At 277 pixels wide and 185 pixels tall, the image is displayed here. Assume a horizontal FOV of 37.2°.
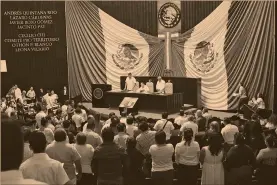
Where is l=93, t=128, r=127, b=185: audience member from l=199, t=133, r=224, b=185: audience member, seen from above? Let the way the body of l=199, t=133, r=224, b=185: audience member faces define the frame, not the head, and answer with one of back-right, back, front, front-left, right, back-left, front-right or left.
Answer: back-left

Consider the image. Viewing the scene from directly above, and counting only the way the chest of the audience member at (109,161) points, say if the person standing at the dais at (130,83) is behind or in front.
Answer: in front

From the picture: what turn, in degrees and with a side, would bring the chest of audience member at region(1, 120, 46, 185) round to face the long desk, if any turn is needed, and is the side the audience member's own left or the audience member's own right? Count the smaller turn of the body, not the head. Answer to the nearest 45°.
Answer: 0° — they already face it

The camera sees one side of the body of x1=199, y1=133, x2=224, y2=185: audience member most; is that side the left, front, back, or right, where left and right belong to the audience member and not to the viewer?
back

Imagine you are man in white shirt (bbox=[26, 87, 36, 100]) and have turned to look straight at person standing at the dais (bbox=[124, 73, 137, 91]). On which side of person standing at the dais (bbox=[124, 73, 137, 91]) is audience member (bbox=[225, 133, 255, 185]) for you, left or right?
right

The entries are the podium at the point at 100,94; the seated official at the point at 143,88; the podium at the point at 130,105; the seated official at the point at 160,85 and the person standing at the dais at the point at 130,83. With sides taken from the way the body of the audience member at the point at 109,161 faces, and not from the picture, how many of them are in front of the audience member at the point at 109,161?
5

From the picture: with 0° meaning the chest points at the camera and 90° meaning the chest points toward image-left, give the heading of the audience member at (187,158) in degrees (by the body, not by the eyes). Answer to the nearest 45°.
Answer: approximately 180°

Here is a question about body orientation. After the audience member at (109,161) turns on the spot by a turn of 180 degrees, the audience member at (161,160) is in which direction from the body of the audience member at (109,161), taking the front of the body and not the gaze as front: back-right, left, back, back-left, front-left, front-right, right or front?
back-left

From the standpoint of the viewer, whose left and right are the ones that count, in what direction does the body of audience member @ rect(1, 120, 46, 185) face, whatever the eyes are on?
facing away from the viewer

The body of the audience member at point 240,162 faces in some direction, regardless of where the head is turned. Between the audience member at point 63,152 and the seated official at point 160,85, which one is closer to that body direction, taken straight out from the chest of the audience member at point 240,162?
the seated official

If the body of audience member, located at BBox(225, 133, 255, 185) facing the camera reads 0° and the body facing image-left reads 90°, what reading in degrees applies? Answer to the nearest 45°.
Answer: approximately 180°

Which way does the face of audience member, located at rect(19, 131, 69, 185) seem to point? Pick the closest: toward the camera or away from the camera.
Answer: away from the camera
